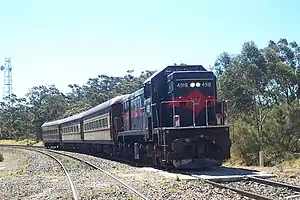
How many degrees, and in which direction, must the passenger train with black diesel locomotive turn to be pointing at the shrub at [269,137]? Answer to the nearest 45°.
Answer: approximately 90° to its left

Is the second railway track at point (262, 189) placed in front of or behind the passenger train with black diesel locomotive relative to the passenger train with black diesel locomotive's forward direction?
in front

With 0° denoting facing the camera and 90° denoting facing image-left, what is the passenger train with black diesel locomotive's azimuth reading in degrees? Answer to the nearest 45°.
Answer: approximately 315°

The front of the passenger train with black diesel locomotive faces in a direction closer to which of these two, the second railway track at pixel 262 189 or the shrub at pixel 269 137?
the second railway track
